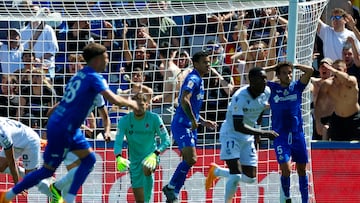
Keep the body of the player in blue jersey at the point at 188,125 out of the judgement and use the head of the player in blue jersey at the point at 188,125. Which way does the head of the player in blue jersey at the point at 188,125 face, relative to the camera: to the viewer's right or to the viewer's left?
to the viewer's right

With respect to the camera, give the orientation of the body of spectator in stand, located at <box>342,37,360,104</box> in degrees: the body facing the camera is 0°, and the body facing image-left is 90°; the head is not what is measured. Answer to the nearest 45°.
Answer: approximately 45°

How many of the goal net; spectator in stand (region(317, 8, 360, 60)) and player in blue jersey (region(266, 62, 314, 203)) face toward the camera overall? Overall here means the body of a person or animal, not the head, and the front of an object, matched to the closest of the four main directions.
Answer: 3

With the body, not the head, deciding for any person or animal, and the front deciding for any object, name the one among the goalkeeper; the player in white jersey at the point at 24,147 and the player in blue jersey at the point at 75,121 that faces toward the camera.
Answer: the goalkeeper

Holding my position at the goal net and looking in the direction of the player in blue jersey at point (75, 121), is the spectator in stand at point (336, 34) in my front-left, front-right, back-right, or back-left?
back-left
